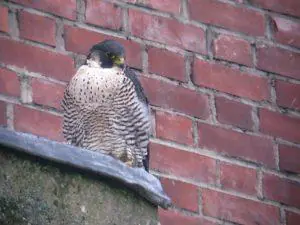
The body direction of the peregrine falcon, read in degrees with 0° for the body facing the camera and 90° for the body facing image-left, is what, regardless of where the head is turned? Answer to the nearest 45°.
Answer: approximately 0°
